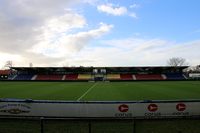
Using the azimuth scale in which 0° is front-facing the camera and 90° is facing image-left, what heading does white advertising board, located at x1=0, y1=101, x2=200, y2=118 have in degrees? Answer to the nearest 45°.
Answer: approximately 0°
